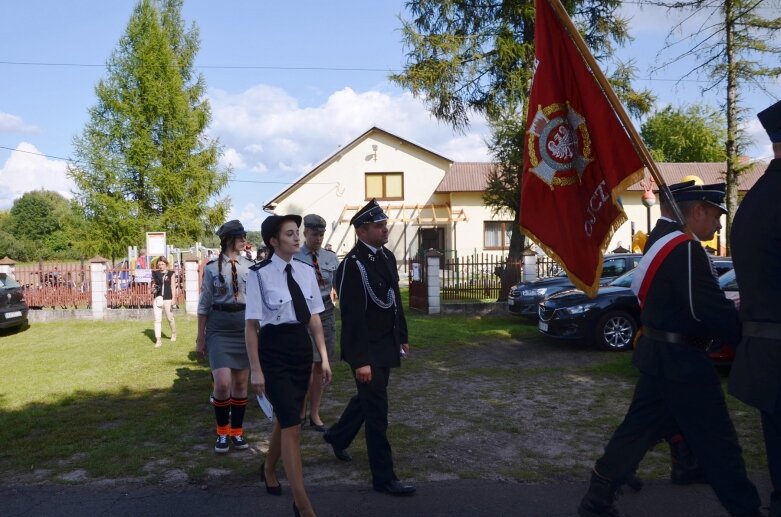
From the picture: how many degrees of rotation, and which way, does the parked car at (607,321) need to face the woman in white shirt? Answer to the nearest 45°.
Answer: approximately 45° to its left

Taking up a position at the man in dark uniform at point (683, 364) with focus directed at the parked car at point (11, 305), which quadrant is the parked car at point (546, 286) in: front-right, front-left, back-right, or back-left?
front-right

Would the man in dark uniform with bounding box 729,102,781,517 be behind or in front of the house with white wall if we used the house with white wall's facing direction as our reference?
in front

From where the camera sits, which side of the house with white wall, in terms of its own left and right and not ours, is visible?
front

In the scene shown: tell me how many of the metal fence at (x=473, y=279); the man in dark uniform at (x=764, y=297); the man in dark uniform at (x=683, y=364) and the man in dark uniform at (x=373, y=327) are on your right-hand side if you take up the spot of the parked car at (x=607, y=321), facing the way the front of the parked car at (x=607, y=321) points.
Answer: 1

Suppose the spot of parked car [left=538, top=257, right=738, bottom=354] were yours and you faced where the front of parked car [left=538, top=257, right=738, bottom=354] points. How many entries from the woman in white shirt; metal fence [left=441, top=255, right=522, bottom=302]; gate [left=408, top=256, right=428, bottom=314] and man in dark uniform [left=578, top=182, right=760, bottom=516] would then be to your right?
2

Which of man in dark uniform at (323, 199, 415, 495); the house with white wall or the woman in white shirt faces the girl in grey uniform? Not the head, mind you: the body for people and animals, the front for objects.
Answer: the house with white wall

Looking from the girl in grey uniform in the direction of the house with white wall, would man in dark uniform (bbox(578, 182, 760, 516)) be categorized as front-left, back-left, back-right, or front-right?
back-right

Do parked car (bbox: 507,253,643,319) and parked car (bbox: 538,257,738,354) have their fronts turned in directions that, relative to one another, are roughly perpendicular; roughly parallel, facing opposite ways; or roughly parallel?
roughly parallel

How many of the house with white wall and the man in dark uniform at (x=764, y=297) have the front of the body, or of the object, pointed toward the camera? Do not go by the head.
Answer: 1

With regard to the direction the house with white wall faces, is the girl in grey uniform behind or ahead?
ahead
